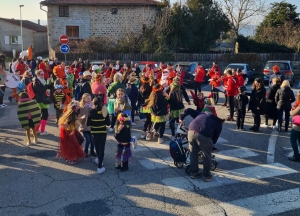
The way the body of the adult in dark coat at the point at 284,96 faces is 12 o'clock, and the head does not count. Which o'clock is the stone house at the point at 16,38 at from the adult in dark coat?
The stone house is roughly at 10 o'clock from the adult in dark coat.

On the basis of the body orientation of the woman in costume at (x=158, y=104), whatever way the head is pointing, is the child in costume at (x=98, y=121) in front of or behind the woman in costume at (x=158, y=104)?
behind

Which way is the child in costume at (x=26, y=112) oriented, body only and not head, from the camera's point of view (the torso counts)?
away from the camera

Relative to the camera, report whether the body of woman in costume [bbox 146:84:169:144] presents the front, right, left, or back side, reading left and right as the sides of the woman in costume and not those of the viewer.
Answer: back
